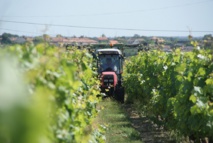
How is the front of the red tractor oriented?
toward the camera
